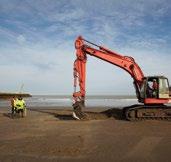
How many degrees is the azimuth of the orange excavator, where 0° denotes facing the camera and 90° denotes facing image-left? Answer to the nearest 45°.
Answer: approximately 90°
